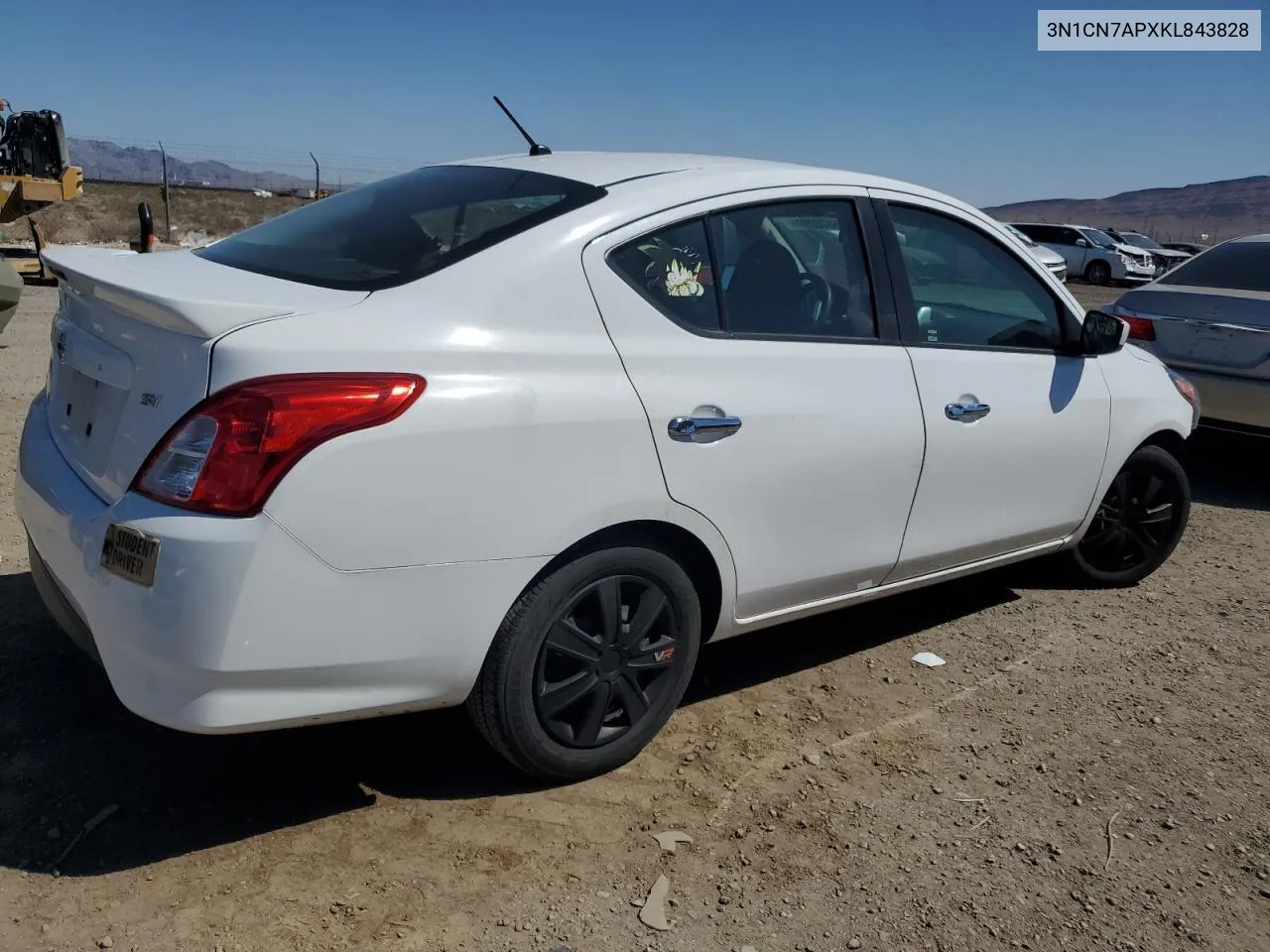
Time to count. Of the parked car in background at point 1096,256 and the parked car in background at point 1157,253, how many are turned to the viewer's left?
0

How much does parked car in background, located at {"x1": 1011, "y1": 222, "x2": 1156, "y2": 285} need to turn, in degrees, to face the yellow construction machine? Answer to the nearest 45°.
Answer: approximately 90° to its right

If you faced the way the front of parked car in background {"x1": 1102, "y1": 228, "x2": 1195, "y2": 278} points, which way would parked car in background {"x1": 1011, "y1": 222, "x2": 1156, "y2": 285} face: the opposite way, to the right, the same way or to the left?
the same way

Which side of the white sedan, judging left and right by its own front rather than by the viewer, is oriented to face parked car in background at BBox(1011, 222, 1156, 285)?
front

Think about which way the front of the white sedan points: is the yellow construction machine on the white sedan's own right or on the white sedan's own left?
on the white sedan's own left

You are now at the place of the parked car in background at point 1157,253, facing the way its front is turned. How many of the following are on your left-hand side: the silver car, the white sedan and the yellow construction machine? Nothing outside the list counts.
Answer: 0

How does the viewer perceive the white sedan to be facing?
facing away from the viewer and to the right of the viewer

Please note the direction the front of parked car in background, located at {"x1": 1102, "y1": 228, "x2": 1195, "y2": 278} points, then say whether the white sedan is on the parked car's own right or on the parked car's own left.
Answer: on the parked car's own right

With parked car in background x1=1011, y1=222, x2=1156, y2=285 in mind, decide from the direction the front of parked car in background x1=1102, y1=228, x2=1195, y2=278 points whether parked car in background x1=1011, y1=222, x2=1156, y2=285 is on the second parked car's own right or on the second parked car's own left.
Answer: on the second parked car's own right

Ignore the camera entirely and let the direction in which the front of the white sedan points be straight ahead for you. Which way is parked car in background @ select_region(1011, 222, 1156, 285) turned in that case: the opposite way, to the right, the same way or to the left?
to the right

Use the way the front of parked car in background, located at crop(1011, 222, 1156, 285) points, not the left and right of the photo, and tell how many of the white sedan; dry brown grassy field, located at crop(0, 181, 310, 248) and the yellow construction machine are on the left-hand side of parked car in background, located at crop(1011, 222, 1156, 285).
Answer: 0

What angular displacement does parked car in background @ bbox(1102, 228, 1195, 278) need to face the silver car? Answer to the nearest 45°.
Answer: approximately 45° to its right

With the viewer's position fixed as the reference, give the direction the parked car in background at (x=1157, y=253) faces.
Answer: facing the viewer and to the right of the viewer

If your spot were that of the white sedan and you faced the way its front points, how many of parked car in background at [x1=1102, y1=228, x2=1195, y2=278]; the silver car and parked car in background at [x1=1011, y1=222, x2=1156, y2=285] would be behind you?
0

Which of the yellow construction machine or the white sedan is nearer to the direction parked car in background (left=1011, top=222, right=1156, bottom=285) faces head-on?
the white sedan
